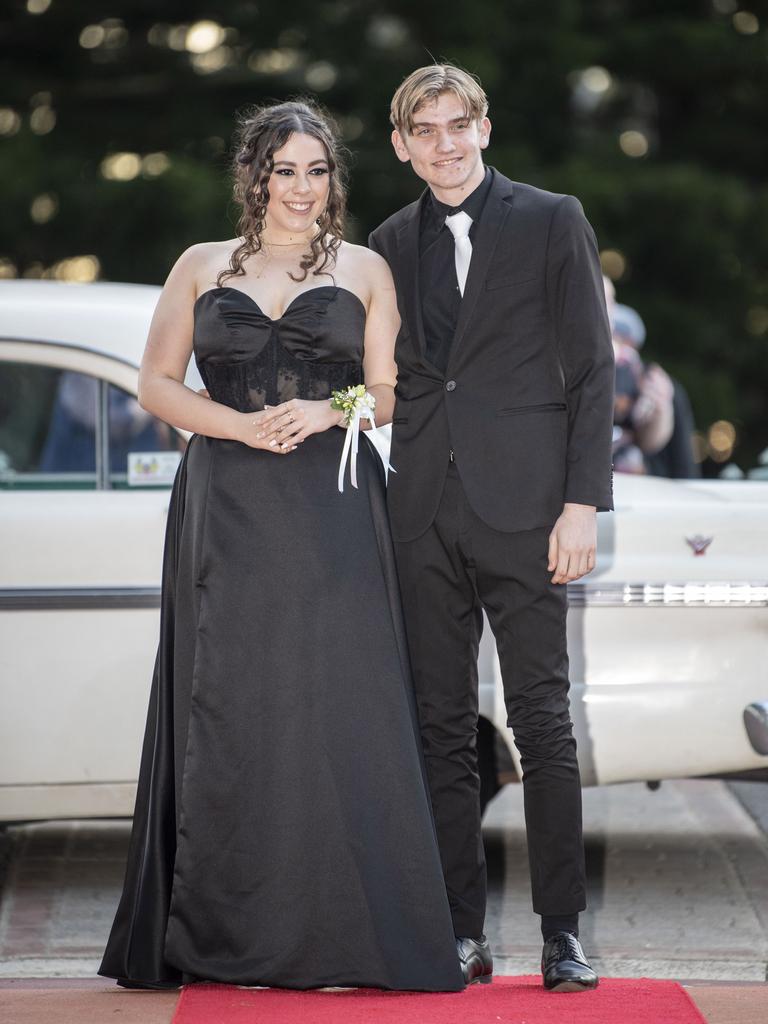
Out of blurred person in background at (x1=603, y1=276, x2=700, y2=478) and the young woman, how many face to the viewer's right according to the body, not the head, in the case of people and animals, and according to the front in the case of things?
0

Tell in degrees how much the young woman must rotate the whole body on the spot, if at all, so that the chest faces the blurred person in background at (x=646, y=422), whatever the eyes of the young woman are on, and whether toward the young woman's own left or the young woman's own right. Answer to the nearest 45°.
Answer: approximately 135° to the young woman's own left

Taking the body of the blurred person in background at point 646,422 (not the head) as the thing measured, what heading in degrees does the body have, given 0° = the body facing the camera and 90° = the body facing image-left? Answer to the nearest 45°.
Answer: approximately 45°

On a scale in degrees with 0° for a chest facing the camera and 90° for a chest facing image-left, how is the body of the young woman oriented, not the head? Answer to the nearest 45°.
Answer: approximately 0°

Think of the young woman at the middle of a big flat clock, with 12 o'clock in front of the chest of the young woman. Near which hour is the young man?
The young man is roughly at 9 o'clock from the young woman.

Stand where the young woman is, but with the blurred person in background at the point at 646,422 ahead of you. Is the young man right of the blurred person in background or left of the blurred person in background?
right

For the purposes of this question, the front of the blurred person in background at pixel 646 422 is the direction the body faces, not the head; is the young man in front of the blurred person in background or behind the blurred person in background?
in front
